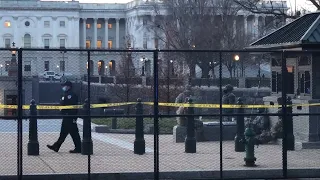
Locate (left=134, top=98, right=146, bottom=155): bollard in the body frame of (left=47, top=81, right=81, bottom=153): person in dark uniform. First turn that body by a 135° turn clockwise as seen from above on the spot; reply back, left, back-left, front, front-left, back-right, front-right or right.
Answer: front-right

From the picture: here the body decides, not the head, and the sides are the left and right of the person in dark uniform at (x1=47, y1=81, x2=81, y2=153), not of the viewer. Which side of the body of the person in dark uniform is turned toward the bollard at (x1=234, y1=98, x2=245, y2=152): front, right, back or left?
back

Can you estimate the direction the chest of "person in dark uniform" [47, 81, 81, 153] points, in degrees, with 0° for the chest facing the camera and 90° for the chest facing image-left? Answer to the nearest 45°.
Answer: approximately 90°

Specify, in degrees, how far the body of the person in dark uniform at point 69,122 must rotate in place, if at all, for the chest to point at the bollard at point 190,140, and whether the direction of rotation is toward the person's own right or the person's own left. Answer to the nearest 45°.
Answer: approximately 180°
